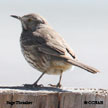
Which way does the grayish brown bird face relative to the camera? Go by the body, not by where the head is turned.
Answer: to the viewer's left
